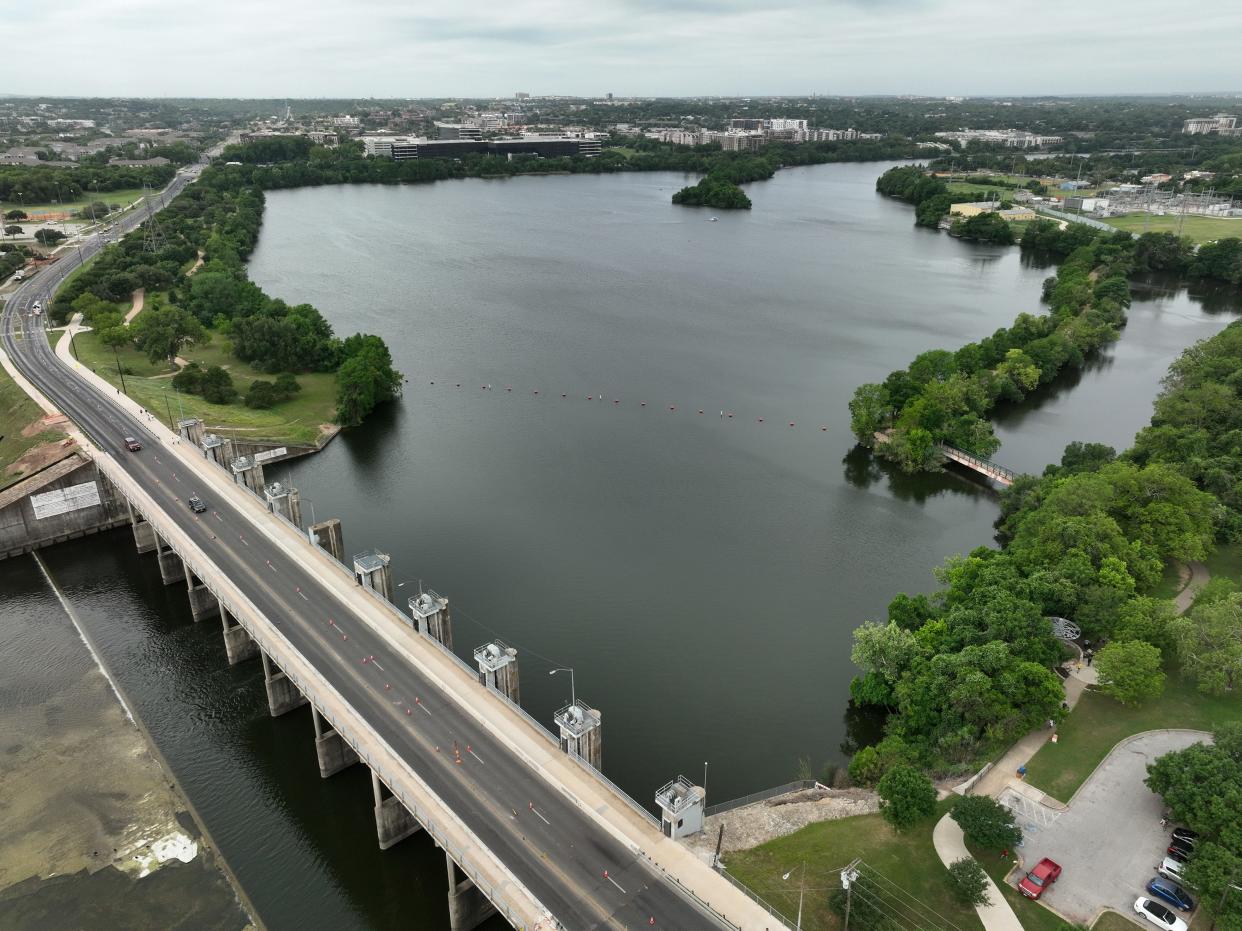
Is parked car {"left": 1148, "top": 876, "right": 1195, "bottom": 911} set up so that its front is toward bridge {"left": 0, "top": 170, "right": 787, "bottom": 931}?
no

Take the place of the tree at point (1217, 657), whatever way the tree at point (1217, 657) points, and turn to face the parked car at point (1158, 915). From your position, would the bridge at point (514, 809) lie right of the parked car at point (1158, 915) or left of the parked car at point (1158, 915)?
right

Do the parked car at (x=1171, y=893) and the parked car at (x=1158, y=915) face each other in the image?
no

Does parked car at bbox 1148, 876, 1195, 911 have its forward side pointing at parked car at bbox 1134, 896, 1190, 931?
no

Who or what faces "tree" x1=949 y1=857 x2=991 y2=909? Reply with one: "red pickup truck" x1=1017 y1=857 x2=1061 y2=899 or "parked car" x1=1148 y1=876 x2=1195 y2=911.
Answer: the red pickup truck

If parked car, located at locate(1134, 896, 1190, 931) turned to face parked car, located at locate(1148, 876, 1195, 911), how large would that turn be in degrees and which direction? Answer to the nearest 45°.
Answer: approximately 135° to its left

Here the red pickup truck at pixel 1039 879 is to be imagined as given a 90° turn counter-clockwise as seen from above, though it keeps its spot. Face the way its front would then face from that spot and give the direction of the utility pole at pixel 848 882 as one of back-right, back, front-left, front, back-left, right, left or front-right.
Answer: right

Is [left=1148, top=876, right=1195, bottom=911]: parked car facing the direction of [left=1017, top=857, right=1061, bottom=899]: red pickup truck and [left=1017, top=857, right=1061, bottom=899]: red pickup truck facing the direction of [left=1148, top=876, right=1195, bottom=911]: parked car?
no

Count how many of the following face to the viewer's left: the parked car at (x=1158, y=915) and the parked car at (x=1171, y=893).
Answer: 0

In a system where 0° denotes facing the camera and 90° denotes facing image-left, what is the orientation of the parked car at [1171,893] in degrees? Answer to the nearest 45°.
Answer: approximately 315°

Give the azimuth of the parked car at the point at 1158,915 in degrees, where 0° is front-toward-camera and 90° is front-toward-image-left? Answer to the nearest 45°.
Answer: approximately 315°

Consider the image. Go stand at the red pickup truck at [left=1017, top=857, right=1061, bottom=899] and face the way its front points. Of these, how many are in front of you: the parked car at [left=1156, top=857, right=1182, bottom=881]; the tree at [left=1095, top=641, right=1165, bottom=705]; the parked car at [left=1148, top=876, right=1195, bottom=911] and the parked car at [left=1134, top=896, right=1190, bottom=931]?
0

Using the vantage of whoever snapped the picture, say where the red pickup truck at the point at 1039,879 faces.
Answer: facing the viewer and to the left of the viewer

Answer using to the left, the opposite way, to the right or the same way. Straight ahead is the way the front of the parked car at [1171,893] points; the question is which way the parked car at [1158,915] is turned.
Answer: the same way

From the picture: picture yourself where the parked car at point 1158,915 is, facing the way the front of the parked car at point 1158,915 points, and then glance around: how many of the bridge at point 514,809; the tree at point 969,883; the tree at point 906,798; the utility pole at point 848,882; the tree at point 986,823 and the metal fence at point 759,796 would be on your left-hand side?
0
